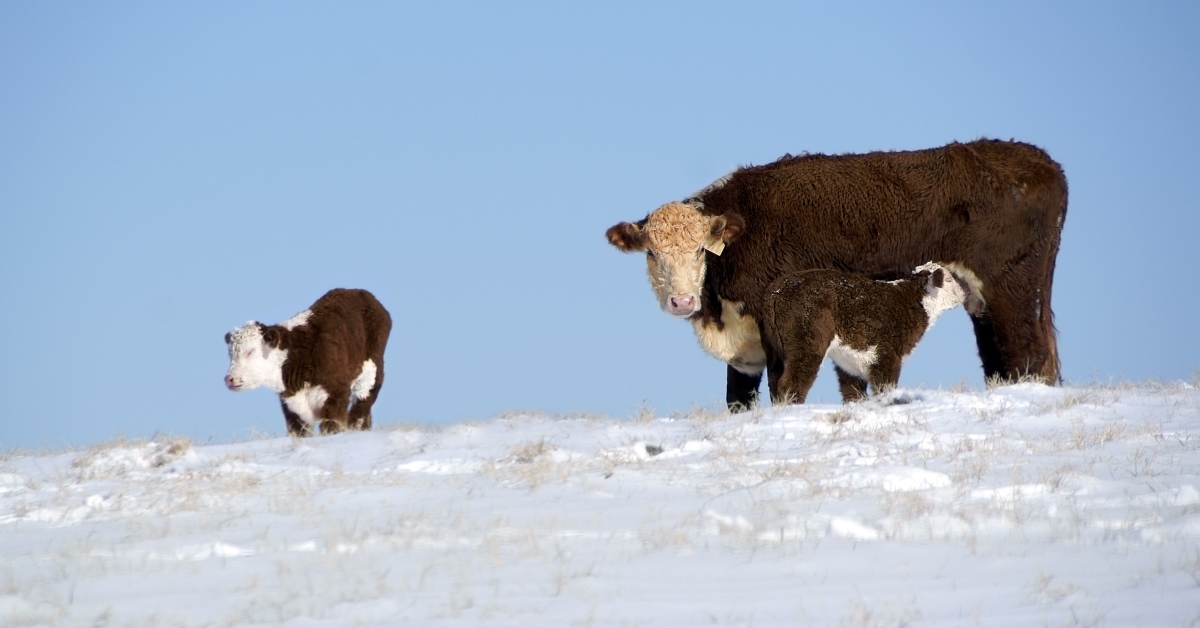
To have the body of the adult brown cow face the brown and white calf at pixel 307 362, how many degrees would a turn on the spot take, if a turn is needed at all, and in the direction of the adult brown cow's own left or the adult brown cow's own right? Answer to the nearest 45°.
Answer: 0° — it already faces it

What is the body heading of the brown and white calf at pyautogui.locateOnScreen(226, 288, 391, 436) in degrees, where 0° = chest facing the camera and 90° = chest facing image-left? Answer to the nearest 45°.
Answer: approximately 45°

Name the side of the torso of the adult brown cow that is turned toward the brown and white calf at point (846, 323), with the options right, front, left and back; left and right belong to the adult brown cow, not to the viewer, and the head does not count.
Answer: left

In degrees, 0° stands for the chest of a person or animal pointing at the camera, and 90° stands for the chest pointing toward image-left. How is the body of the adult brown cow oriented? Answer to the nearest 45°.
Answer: approximately 90°
